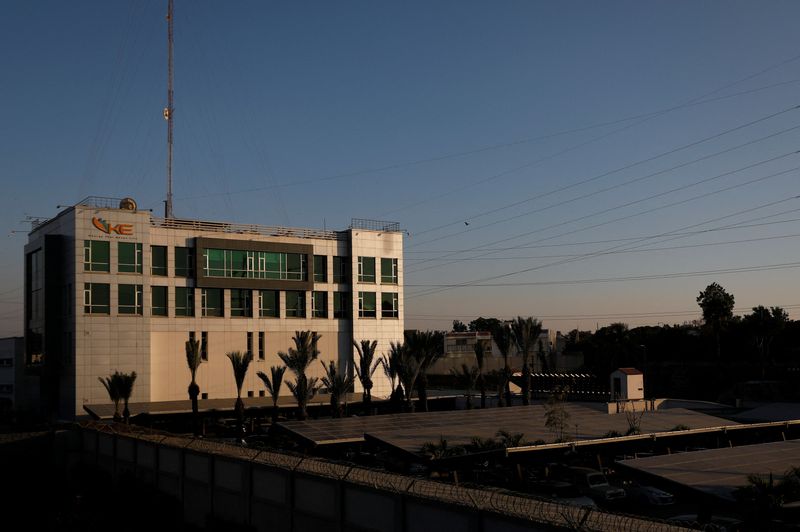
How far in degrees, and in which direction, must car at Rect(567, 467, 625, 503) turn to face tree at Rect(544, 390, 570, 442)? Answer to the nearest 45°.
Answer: approximately 135° to its left

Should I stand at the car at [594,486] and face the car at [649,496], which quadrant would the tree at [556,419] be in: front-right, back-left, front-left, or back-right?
back-left

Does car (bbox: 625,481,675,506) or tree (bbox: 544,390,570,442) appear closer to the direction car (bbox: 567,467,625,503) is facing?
the car

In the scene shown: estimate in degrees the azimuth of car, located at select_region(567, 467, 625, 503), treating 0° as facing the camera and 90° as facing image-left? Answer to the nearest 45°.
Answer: approximately 315°
